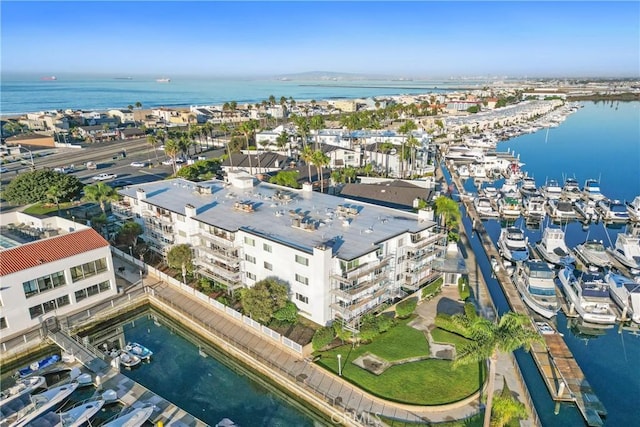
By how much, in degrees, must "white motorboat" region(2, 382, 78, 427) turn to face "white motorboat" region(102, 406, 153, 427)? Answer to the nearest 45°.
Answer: approximately 90° to its right

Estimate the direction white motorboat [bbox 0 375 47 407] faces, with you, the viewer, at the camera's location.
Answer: facing away from the viewer and to the right of the viewer

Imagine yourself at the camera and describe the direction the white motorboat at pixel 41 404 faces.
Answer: facing away from the viewer and to the right of the viewer

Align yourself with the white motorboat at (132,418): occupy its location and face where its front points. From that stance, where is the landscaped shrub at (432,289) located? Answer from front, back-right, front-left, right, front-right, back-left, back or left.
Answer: front-right

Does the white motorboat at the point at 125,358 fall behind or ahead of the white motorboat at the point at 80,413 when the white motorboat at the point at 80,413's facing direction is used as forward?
ahead

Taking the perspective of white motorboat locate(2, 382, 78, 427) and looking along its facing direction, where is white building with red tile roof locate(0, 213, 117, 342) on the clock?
The white building with red tile roof is roughly at 11 o'clock from the white motorboat.
